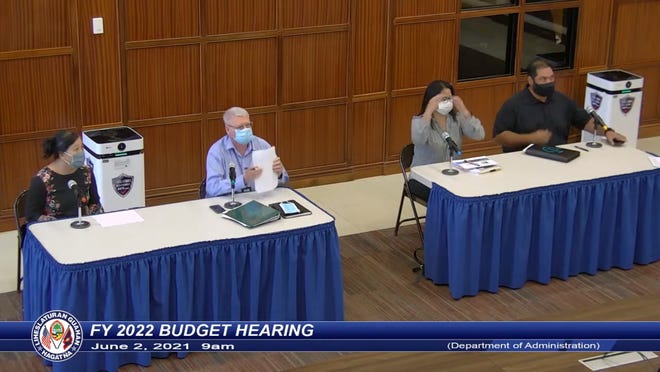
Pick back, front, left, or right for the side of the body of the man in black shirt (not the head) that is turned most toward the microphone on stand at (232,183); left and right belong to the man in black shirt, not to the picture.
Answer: right

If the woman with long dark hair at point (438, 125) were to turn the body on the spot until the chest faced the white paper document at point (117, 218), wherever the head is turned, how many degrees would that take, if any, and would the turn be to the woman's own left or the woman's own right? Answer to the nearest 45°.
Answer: approximately 90° to the woman's own right

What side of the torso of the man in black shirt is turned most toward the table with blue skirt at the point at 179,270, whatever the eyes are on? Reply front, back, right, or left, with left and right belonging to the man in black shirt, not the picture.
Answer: right

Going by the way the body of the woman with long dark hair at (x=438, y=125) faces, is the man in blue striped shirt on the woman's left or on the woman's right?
on the woman's right

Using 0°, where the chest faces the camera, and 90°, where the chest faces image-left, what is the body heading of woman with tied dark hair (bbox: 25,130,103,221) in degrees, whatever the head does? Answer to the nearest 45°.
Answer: approximately 315°

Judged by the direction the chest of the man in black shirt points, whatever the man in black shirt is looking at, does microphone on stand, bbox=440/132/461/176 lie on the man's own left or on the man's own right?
on the man's own right

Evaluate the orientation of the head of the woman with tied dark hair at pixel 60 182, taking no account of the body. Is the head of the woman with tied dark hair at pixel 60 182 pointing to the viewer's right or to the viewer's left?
to the viewer's right

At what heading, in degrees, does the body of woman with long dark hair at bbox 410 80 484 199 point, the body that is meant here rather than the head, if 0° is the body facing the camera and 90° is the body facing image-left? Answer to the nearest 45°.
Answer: approximately 315°
